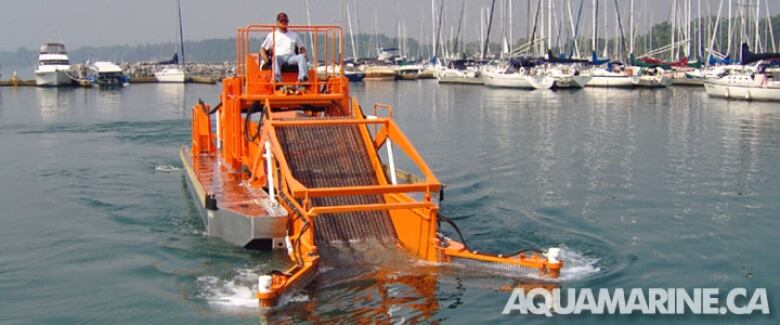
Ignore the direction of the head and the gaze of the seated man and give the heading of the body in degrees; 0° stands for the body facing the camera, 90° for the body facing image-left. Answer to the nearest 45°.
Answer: approximately 0°
